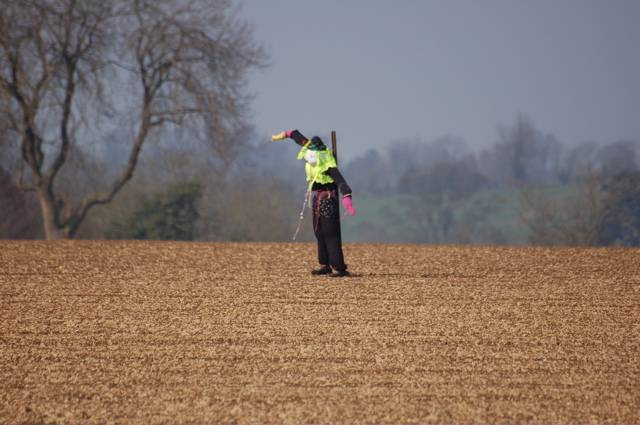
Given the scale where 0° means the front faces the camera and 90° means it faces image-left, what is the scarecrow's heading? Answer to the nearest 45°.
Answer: approximately 45°

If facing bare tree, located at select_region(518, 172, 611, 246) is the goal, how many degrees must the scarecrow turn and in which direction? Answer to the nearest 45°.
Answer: approximately 180°
